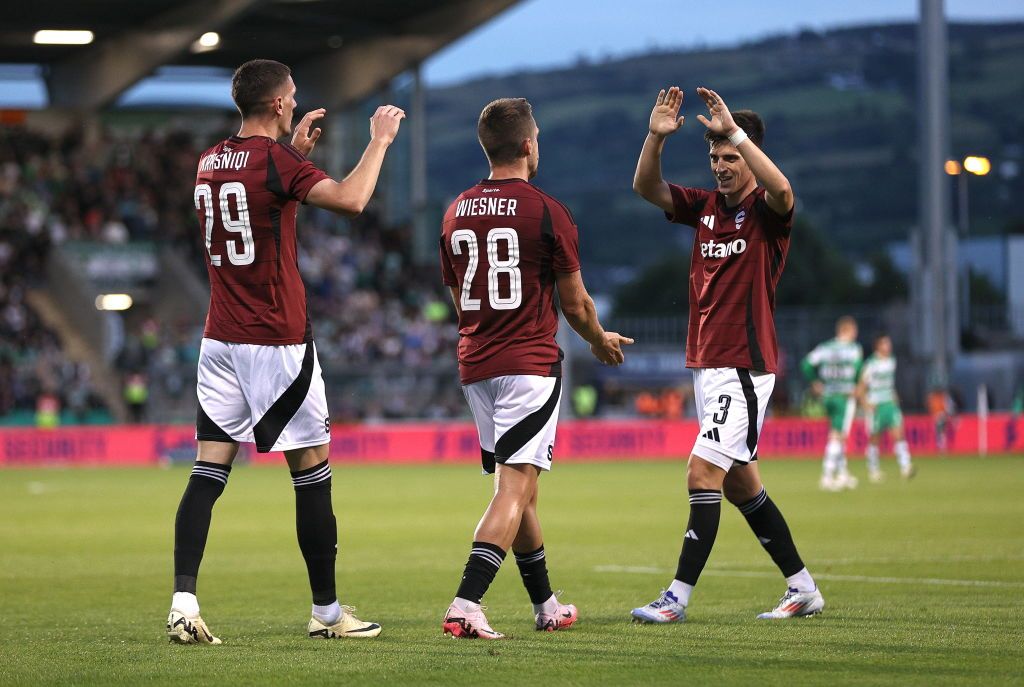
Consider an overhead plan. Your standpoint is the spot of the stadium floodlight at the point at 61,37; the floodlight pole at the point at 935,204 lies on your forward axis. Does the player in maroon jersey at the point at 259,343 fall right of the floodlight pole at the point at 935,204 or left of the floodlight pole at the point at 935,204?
right

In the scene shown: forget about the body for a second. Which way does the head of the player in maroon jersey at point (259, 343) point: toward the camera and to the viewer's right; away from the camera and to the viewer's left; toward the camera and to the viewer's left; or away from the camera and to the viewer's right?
away from the camera and to the viewer's right

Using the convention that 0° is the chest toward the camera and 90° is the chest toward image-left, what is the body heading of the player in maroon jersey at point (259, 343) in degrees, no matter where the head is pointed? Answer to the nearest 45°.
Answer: approximately 225°

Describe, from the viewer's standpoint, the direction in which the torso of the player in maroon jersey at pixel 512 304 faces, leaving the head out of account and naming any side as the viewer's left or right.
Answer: facing away from the viewer and to the right of the viewer

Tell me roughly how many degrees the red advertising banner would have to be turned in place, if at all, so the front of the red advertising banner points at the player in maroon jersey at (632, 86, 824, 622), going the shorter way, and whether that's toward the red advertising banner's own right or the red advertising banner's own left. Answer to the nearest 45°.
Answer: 0° — it already faces them

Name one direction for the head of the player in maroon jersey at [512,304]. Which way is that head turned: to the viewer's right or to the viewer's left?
to the viewer's right

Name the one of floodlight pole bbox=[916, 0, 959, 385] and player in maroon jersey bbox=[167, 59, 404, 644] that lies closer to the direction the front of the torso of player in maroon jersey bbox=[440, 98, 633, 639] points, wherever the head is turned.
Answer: the floodlight pole

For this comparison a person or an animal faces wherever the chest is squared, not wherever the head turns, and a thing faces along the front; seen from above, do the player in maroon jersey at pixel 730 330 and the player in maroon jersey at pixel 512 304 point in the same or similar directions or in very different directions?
very different directions
